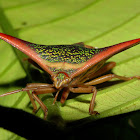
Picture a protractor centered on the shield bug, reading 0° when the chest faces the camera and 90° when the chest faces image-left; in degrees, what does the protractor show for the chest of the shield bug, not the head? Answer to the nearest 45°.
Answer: approximately 0°
